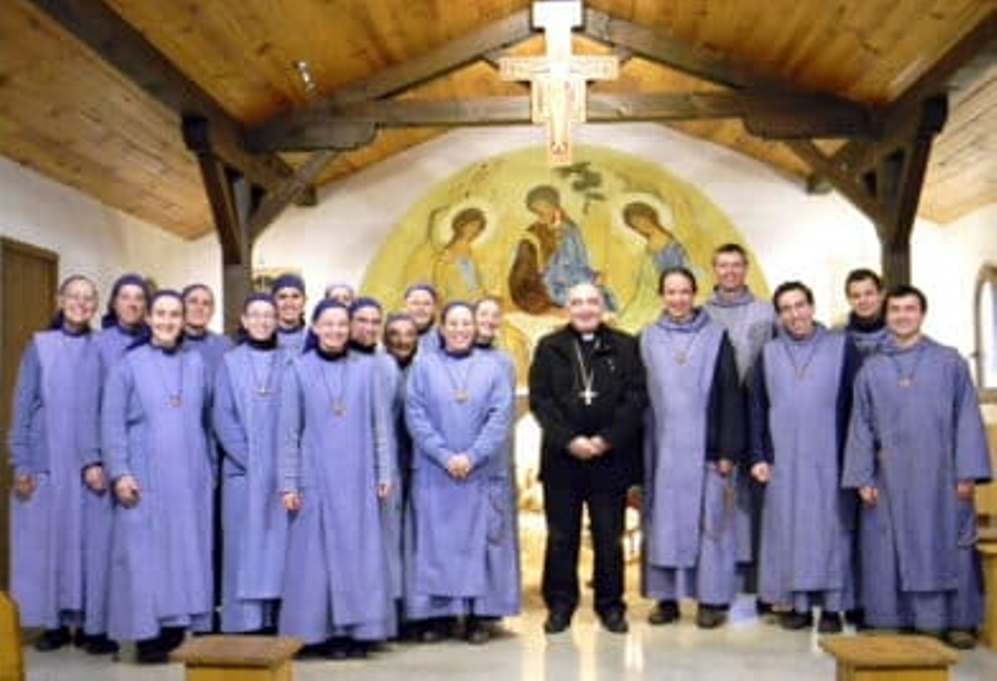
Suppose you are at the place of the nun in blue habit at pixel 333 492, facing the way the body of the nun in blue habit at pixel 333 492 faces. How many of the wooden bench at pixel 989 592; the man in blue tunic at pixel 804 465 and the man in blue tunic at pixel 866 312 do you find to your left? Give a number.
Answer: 3

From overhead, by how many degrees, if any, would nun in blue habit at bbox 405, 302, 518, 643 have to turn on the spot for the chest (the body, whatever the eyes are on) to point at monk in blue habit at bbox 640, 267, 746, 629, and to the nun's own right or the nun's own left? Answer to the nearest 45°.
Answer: approximately 90° to the nun's own left

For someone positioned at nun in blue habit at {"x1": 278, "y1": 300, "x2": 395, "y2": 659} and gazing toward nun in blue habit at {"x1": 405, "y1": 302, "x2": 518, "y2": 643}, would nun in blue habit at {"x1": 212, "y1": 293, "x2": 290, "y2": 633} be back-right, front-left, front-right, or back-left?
back-left

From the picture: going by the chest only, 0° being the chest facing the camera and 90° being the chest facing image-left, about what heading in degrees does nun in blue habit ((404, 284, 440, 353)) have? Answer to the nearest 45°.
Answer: approximately 0°

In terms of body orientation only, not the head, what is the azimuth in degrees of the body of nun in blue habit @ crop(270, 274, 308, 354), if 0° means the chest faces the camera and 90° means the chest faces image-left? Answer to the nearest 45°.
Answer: approximately 0°

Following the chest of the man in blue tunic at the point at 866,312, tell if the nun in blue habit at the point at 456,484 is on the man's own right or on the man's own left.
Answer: on the man's own right

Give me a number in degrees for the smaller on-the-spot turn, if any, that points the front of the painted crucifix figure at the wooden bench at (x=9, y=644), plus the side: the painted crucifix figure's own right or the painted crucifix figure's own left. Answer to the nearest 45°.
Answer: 0° — it already faces it

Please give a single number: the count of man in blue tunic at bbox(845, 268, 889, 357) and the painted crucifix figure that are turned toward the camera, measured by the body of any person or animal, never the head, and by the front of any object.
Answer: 2
